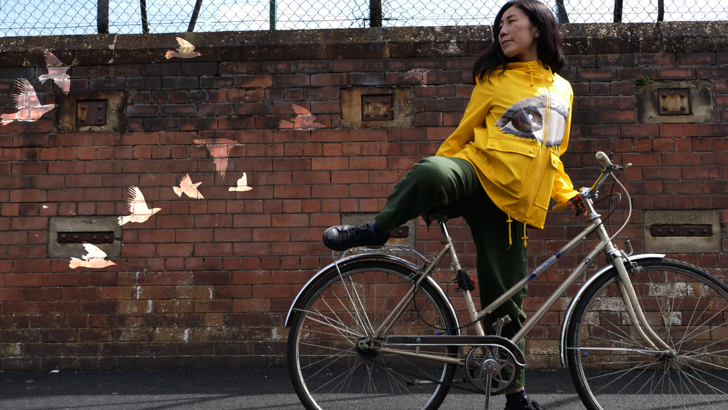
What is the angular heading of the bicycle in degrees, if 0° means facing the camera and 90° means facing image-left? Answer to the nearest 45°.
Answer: approximately 270°
